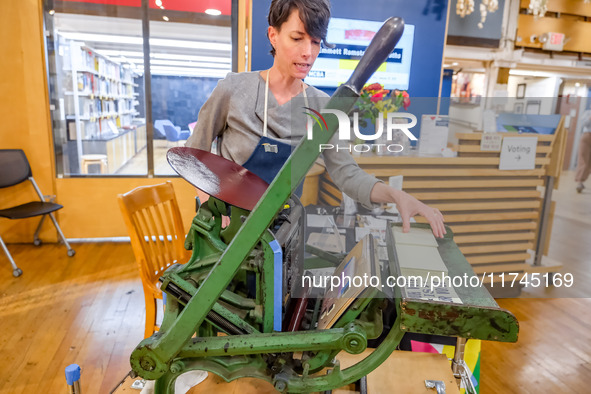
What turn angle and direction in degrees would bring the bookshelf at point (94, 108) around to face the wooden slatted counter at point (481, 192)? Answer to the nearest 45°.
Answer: approximately 45° to its right

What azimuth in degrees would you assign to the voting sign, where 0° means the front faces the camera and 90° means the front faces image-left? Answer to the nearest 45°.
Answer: approximately 0°

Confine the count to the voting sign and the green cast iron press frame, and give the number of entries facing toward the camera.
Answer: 1

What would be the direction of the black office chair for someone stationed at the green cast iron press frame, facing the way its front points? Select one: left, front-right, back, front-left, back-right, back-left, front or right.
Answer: back-left
